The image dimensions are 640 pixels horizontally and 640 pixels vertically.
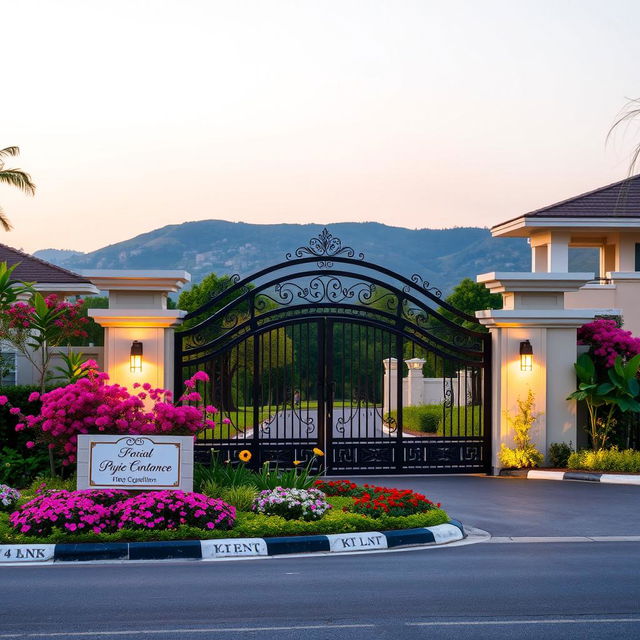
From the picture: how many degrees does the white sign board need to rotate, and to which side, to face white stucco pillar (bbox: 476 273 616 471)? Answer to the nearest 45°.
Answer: approximately 135° to its left

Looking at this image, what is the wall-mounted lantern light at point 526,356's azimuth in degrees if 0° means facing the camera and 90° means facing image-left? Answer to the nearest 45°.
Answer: approximately 0°

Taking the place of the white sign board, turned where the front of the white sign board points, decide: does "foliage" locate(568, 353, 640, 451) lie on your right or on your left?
on your left

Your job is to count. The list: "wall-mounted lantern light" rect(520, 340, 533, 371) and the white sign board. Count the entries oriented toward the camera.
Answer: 2

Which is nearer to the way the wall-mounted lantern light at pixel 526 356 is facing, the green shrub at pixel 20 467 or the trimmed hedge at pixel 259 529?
the trimmed hedge

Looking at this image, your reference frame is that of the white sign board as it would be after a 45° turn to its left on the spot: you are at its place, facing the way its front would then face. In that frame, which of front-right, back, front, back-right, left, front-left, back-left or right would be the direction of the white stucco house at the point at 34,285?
back-left

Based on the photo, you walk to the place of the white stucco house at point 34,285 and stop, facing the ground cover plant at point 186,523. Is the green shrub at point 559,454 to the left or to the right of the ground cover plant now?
left

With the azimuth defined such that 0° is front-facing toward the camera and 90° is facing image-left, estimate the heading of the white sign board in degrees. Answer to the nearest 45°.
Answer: approximately 0°

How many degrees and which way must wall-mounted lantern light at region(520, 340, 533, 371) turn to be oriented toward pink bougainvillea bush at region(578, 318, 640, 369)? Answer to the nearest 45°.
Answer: approximately 90° to its left

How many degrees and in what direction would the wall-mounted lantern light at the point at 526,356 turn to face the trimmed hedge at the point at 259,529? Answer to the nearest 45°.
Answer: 0° — it already faces it

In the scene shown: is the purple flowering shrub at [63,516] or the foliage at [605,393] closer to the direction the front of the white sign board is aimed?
the purple flowering shrub

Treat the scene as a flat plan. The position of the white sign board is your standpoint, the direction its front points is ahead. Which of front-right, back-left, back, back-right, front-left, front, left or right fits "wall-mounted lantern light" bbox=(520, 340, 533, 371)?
back-left
